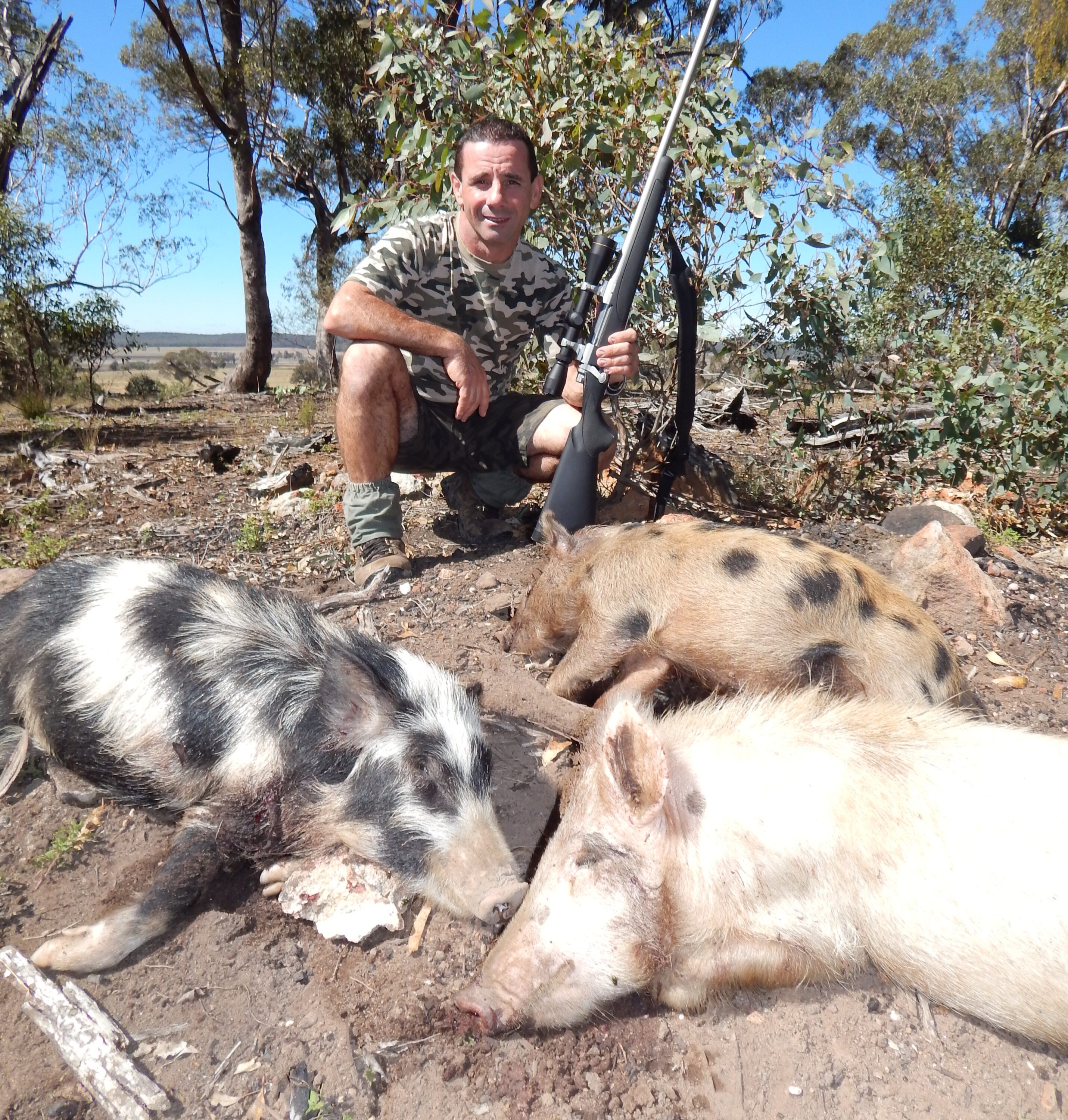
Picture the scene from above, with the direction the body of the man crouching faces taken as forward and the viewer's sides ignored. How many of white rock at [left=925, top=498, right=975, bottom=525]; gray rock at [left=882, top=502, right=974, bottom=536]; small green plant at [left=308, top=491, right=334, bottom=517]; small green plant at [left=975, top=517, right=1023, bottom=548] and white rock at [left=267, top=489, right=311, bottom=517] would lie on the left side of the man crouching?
3

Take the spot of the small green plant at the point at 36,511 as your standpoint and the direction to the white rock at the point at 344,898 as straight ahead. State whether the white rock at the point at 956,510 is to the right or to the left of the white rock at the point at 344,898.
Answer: left

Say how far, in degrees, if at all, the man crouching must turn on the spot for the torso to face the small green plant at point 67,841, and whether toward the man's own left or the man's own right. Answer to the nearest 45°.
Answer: approximately 45° to the man's own right

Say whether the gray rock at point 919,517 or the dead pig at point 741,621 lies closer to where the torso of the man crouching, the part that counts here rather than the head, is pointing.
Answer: the dead pig

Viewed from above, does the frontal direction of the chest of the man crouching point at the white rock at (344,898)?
yes

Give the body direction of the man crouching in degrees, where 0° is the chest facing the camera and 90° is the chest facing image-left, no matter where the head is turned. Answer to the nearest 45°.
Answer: approximately 0°

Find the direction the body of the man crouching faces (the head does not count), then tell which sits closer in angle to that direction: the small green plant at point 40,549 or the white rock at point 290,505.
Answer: the small green plant

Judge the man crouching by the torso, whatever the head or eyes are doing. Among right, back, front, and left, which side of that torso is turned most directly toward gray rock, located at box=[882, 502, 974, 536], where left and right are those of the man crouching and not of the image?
left

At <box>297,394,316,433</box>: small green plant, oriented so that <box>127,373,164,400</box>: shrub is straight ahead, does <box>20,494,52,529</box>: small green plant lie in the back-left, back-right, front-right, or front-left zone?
back-left

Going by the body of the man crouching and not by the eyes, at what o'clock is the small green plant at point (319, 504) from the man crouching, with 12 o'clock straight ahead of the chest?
The small green plant is roughly at 4 o'clock from the man crouching.

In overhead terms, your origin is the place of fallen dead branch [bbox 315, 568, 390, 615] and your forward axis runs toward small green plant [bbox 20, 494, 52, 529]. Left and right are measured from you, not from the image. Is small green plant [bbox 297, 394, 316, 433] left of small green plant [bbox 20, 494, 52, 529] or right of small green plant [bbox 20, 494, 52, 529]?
right

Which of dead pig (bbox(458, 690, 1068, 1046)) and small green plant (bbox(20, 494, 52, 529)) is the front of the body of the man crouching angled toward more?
the dead pig
